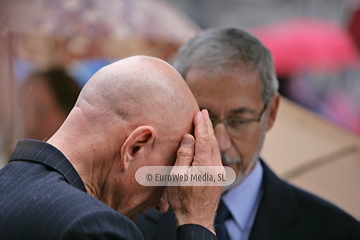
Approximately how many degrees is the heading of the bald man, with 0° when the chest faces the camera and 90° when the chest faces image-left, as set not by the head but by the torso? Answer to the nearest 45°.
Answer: approximately 270°

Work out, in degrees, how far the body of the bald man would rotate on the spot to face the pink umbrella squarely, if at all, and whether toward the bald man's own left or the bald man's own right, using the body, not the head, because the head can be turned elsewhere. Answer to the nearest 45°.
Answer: approximately 45° to the bald man's own left

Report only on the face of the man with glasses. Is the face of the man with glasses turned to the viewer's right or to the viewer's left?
to the viewer's left

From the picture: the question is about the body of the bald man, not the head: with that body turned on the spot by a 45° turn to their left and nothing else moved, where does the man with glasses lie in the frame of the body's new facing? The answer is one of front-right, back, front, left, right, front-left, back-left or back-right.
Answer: front
